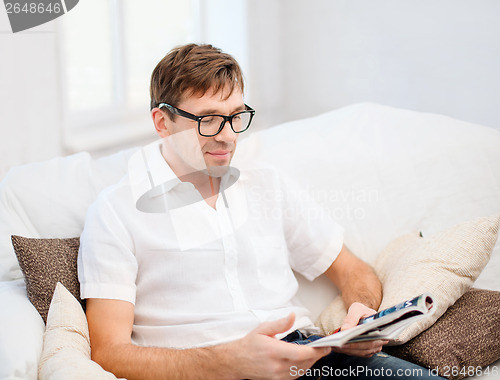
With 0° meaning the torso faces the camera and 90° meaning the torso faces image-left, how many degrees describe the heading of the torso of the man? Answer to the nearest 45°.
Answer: approximately 315°

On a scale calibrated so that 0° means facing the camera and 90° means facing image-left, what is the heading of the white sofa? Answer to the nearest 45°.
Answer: approximately 0°

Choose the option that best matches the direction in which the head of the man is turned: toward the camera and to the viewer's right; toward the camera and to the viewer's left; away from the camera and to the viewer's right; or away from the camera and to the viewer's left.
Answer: toward the camera and to the viewer's right
